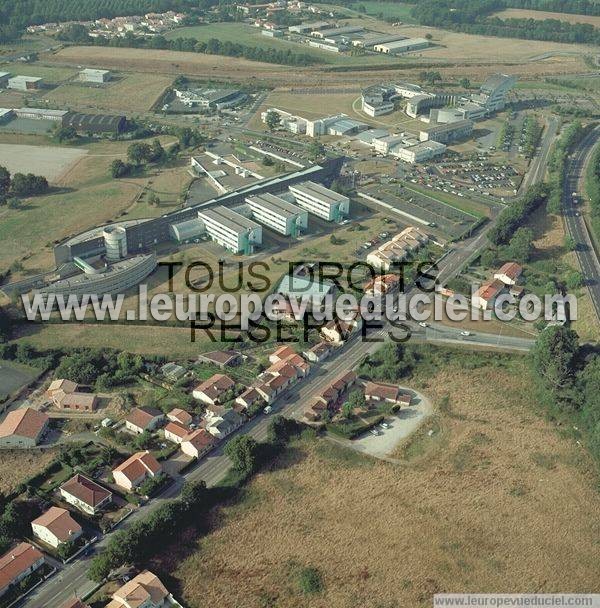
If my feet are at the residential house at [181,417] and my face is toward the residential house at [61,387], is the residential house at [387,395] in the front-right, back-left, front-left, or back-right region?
back-right

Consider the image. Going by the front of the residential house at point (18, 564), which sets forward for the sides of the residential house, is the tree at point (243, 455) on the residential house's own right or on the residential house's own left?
on the residential house's own left

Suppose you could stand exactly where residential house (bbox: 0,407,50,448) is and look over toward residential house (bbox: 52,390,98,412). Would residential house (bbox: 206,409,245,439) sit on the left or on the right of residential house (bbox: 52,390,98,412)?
right

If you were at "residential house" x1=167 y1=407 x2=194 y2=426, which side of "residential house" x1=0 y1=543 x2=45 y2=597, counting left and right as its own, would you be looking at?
left

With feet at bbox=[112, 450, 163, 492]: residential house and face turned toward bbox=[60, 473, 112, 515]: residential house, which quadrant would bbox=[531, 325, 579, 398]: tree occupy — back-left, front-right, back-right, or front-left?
back-left

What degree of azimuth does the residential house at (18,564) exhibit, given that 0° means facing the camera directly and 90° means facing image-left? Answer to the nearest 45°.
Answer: approximately 315°

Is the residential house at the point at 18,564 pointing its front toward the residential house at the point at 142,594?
yes
